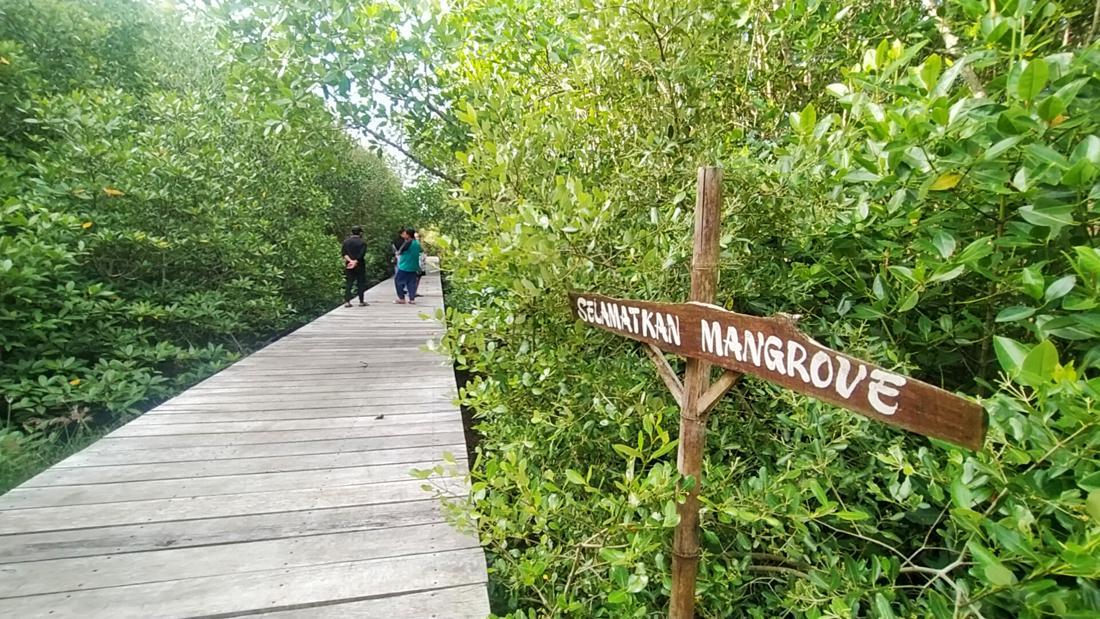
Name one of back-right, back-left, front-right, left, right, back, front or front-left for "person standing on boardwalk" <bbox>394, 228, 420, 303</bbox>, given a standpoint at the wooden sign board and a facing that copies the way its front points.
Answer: right

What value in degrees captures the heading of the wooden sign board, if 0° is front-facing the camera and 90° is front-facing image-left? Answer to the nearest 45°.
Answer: approximately 45°

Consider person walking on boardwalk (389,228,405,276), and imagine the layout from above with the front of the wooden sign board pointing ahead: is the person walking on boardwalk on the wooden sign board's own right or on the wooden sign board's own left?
on the wooden sign board's own right

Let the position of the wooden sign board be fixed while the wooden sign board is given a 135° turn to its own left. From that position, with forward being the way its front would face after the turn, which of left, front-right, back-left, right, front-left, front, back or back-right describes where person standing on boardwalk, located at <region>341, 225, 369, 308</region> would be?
back-left
